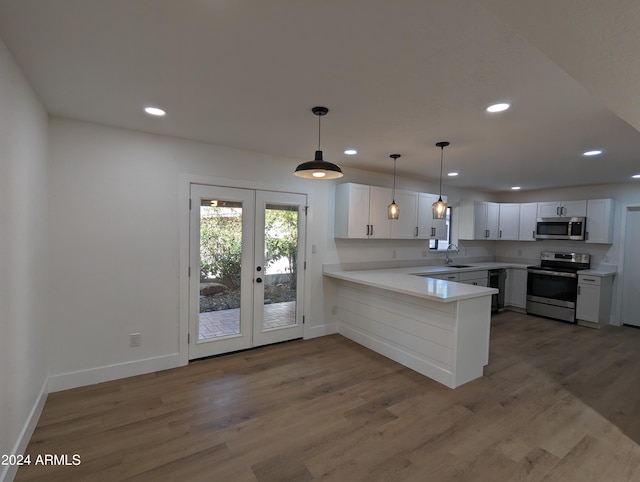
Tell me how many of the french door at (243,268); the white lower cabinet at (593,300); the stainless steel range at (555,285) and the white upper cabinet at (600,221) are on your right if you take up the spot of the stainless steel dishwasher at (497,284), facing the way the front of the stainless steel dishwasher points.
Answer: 1

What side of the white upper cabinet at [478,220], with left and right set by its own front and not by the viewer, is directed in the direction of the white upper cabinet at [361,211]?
right

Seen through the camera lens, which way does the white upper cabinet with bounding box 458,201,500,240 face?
facing the viewer and to the right of the viewer

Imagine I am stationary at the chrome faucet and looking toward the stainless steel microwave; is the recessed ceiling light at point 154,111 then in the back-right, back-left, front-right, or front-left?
back-right

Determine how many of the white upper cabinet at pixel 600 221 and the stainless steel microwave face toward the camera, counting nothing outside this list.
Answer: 2

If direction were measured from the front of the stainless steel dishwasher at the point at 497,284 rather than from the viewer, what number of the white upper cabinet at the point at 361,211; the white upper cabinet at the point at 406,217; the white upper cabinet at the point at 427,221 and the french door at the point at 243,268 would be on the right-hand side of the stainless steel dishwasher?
4

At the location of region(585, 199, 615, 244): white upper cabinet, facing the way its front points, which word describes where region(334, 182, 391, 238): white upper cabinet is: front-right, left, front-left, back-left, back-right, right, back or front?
front-right
